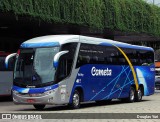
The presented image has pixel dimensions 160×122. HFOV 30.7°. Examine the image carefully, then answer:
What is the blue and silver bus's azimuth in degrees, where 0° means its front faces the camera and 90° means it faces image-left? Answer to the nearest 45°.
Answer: approximately 45°
